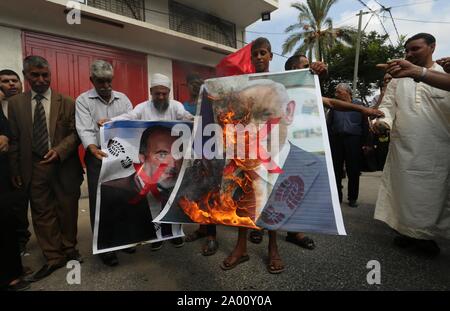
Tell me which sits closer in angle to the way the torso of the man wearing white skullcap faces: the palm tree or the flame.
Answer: the flame

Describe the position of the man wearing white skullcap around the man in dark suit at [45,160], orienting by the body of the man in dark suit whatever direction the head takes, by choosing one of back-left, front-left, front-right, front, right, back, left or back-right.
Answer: left

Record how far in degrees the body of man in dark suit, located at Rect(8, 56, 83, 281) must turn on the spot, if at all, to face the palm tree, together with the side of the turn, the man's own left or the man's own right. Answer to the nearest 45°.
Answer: approximately 135° to the man's own left

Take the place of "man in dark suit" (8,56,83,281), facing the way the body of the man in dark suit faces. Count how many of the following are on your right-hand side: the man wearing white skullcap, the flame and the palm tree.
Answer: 0

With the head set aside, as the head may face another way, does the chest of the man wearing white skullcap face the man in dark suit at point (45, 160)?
no

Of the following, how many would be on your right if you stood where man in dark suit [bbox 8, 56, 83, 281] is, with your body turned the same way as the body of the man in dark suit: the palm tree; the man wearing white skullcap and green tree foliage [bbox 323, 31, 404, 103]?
0

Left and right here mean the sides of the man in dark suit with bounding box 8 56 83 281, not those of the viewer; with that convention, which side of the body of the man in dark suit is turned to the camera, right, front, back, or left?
front

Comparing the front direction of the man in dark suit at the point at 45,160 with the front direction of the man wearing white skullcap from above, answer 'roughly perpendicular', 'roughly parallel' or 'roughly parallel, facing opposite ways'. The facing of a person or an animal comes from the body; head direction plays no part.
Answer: roughly parallel

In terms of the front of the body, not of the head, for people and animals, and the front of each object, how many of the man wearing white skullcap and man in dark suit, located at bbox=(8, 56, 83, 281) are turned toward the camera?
2

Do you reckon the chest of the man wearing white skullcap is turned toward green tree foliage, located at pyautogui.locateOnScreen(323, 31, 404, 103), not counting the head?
no

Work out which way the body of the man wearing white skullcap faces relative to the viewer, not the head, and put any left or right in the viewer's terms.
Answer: facing the viewer

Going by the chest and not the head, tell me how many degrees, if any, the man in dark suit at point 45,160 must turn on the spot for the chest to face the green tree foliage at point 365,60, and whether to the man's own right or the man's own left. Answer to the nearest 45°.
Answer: approximately 135° to the man's own left

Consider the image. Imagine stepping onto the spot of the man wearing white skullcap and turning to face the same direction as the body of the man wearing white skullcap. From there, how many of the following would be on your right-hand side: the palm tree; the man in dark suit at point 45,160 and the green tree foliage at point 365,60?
1

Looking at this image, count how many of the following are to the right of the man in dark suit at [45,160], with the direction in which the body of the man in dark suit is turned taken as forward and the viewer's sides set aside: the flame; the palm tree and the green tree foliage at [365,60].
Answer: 0

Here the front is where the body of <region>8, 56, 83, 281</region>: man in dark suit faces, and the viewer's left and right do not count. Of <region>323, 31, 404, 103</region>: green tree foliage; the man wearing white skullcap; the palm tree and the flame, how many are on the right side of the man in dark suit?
0

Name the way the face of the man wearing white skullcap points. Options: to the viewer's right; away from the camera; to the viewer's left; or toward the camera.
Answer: toward the camera
